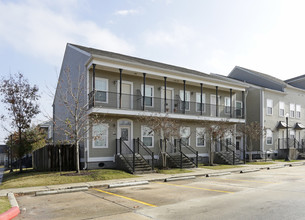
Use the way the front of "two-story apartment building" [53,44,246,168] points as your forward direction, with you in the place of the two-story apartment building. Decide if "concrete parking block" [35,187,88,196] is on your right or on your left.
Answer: on your right

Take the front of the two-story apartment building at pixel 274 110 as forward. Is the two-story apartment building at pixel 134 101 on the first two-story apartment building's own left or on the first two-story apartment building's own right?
on the first two-story apartment building's own right

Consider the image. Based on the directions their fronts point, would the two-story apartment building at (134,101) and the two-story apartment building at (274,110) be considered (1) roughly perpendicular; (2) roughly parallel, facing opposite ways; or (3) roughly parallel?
roughly parallel

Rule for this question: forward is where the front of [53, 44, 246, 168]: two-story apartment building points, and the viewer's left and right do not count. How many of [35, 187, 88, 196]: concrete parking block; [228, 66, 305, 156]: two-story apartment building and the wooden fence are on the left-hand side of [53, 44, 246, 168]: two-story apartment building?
1

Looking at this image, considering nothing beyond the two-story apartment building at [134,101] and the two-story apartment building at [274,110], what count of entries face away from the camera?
0

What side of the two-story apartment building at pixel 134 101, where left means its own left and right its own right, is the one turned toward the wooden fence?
right

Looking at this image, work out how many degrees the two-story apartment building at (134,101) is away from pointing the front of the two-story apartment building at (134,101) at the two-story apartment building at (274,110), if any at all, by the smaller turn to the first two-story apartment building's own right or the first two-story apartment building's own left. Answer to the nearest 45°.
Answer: approximately 90° to the first two-story apartment building's own left

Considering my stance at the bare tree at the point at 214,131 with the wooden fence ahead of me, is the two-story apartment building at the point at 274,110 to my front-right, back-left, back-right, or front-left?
back-right

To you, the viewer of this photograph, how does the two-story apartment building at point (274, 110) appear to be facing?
facing the viewer and to the right of the viewer

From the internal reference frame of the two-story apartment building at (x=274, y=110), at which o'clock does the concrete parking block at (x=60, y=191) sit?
The concrete parking block is roughly at 2 o'clock from the two-story apartment building.
